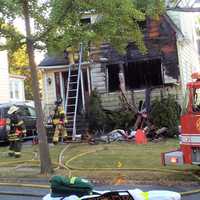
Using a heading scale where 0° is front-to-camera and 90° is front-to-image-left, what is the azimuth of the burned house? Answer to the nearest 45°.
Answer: approximately 0°

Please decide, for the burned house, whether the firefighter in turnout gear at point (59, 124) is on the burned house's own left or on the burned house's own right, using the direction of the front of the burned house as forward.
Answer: on the burned house's own right

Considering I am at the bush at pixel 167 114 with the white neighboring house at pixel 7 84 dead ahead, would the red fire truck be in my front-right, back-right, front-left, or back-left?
back-left

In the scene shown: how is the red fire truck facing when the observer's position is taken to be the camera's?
facing to the left of the viewer

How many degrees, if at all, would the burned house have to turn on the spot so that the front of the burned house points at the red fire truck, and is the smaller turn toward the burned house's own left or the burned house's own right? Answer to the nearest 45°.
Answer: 0° — it already faces it

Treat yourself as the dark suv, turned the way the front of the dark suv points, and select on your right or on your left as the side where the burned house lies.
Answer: on your right
